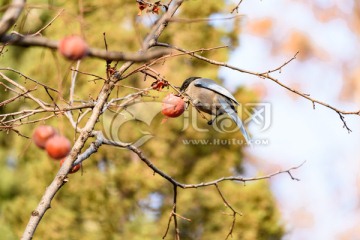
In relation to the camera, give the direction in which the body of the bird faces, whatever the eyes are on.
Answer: to the viewer's left
